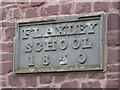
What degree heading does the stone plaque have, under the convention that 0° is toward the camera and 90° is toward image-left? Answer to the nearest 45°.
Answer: approximately 0°
